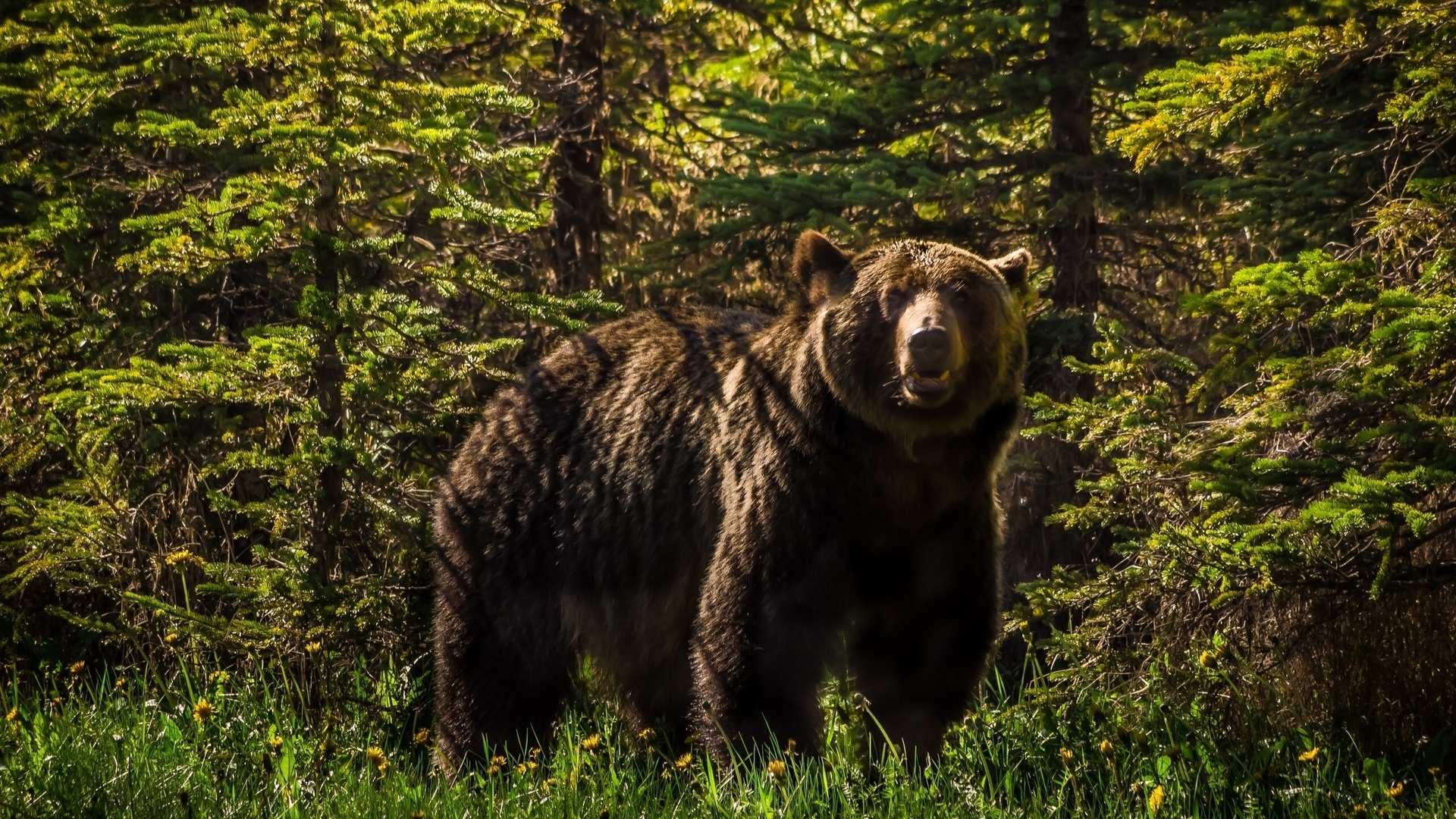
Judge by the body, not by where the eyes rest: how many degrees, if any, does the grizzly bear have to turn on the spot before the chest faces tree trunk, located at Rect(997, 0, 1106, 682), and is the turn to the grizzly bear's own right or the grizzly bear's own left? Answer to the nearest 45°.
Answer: approximately 90° to the grizzly bear's own left

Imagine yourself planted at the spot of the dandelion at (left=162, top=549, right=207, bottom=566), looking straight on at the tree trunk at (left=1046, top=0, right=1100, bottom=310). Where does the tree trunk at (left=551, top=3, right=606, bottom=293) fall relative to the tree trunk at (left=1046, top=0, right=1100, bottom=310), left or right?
left

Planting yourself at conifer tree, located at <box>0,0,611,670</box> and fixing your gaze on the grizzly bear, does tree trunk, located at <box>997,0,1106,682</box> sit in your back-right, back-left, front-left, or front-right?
front-left

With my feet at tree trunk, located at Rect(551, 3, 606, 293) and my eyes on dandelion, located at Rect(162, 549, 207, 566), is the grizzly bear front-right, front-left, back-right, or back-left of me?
front-left

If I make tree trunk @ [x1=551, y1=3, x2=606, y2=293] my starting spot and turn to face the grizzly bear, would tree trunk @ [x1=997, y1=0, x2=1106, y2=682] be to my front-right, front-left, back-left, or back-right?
front-left

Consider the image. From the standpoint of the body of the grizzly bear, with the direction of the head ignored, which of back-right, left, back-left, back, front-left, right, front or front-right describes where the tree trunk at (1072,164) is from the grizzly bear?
left

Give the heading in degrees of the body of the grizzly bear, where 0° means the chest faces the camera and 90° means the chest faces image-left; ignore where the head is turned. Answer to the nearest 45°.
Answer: approximately 315°

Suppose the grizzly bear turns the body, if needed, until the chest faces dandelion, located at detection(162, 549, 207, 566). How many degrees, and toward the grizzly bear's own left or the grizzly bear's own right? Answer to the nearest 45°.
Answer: approximately 135° to the grizzly bear's own right

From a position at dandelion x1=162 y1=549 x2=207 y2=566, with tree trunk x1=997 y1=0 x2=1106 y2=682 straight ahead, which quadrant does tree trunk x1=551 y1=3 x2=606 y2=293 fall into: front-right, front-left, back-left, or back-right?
front-left
